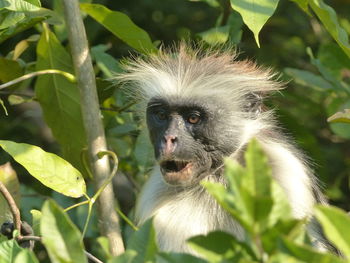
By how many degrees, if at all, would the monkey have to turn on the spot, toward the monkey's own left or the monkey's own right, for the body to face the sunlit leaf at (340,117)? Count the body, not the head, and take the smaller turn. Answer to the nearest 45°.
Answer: approximately 90° to the monkey's own left

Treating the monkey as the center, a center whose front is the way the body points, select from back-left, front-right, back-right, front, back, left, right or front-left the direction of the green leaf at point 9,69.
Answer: front-right

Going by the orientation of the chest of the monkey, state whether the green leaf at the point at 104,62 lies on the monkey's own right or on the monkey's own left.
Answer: on the monkey's own right

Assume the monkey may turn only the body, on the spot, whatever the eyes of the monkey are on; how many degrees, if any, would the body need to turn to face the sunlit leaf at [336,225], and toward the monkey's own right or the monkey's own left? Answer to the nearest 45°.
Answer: approximately 45° to the monkey's own left

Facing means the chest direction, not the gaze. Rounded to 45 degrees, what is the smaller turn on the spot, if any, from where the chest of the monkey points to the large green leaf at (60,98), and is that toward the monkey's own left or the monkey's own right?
approximately 45° to the monkey's own right

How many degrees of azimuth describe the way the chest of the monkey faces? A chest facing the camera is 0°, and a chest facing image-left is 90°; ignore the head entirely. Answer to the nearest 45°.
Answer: approximately 45°
